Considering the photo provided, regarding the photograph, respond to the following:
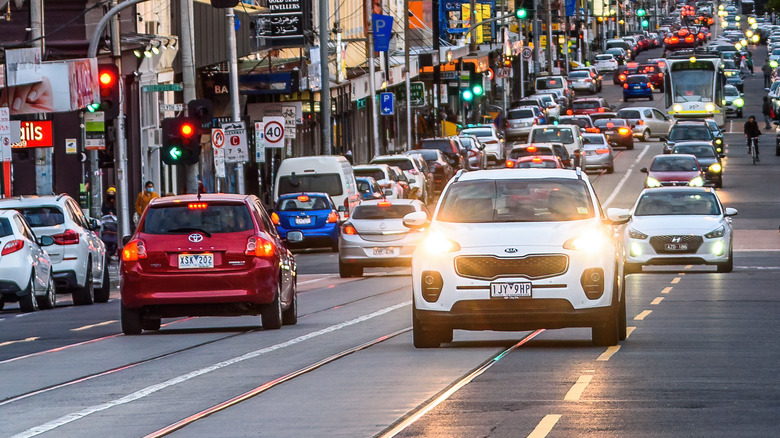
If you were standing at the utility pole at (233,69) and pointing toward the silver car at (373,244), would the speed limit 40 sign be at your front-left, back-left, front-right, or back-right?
back-left

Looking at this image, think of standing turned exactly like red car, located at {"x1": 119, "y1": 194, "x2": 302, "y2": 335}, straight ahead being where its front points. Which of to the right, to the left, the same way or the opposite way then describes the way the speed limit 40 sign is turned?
the opposite way

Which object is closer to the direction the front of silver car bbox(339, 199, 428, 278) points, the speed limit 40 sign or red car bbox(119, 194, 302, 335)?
the speed limit 40 sign

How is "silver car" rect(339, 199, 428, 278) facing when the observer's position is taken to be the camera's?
facing away from the viewer

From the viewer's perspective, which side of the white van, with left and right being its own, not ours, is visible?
back

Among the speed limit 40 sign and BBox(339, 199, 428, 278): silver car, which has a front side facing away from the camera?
the silver car

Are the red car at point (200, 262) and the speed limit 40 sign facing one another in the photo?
yes

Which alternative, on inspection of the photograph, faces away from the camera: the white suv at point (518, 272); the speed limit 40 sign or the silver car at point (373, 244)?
the silver car

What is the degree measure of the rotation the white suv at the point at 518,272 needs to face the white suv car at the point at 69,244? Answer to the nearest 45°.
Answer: approximately 135° to its right

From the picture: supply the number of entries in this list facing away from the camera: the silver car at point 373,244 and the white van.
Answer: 2

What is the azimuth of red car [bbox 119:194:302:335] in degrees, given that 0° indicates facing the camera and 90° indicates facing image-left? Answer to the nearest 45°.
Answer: approximately 180°

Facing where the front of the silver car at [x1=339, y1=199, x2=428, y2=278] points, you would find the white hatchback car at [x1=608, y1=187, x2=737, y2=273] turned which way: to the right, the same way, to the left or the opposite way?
the opposite way
